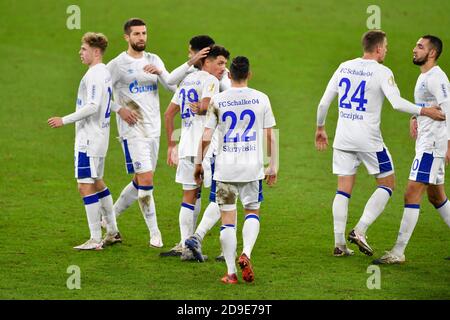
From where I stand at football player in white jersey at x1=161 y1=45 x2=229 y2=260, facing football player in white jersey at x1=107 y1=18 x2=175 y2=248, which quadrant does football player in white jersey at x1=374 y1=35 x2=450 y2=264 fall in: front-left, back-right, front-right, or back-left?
back-right

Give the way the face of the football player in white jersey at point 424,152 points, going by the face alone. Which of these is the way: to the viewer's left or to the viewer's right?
to the viewer's left

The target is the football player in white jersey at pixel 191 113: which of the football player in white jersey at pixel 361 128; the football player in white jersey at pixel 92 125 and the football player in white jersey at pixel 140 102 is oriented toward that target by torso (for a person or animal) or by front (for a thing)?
the football player in white jersey at pixel 140 102

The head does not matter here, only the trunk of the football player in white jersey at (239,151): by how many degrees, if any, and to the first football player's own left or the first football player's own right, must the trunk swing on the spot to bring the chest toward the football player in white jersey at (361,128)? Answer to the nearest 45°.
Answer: approximately 45° to the first football player's own right

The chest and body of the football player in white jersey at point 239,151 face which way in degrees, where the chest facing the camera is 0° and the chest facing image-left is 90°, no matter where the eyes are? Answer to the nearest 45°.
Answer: approximately 180°

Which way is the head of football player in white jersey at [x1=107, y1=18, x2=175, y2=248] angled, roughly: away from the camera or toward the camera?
toward the camera
